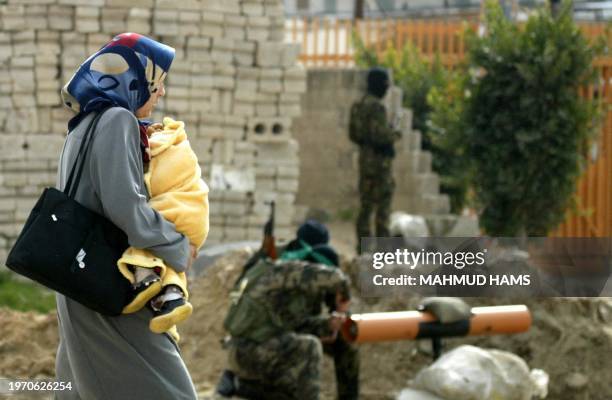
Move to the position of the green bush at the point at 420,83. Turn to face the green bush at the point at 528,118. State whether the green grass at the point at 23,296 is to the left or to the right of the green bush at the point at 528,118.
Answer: right

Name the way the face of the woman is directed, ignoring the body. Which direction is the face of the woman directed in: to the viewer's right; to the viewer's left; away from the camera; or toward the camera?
to the viewer's right

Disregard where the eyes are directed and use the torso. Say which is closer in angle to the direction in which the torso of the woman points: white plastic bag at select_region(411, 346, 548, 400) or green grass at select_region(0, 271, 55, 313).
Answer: the white plastic bag

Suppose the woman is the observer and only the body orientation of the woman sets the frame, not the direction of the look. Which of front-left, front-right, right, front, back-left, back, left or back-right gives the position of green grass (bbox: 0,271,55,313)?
left

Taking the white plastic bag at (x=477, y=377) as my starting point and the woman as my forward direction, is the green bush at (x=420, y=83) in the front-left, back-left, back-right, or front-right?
back-right

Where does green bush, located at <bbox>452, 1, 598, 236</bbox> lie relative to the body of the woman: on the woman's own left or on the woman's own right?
on the woman's own left

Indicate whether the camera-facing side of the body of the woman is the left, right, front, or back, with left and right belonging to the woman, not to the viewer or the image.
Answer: right

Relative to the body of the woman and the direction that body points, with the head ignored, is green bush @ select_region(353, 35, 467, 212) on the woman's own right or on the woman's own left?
on the woman's own left

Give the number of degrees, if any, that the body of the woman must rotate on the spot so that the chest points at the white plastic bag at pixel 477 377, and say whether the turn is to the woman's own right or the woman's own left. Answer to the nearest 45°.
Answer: approximately 45° to the woman's own left
